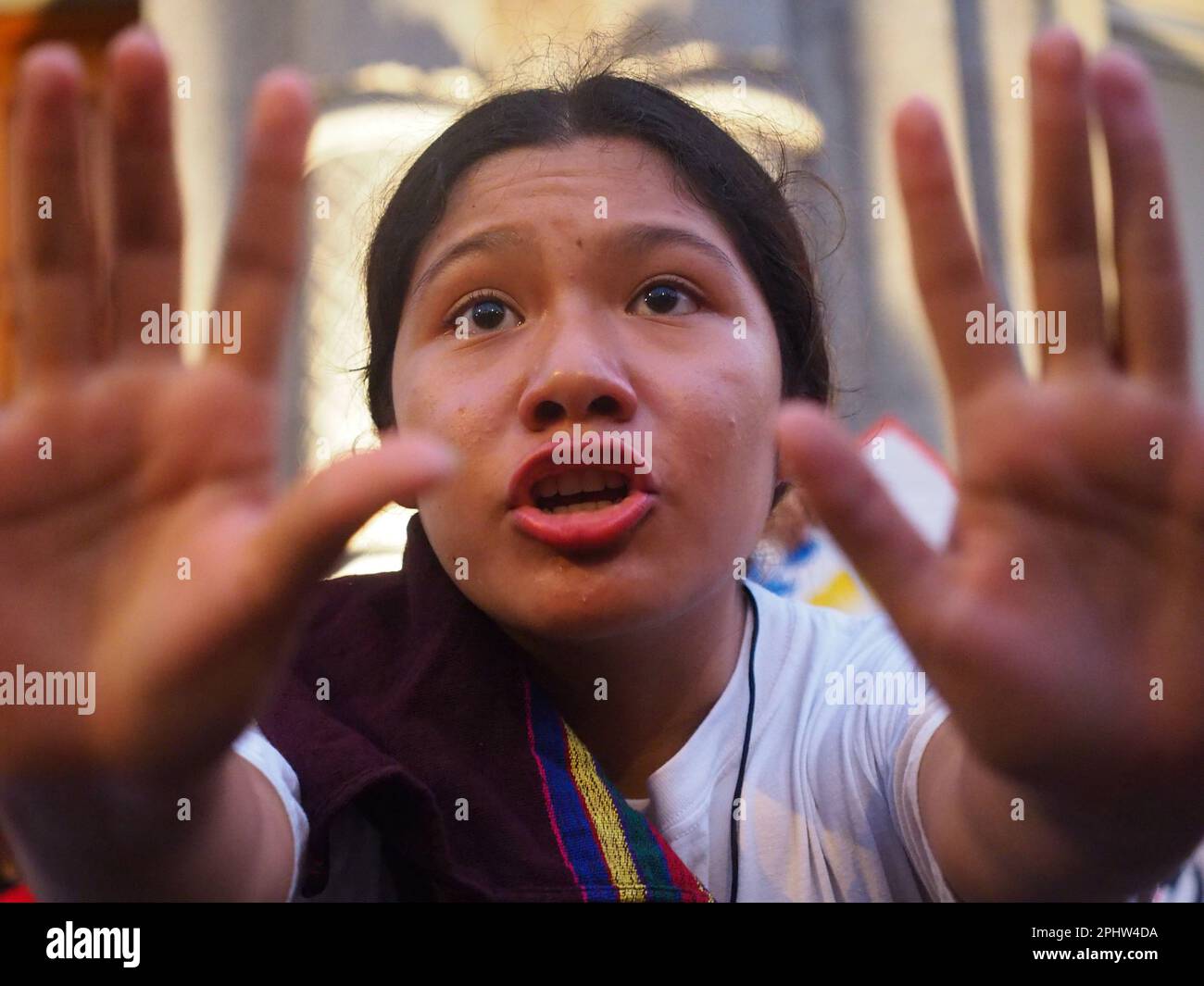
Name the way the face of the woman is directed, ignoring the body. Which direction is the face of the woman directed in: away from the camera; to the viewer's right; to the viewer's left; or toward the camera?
toward the camera

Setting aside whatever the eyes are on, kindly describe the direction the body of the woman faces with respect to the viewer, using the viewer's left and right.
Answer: facing the viewer
